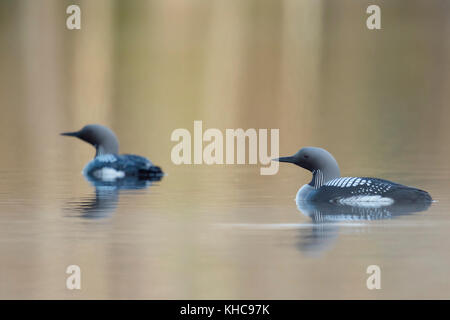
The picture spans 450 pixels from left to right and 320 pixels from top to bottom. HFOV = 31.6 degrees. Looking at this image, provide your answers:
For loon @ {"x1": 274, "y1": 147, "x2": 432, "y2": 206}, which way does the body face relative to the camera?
to the viewer's left

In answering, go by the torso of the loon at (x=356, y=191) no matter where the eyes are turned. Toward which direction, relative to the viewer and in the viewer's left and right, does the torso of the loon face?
facing to the left of the viewer
